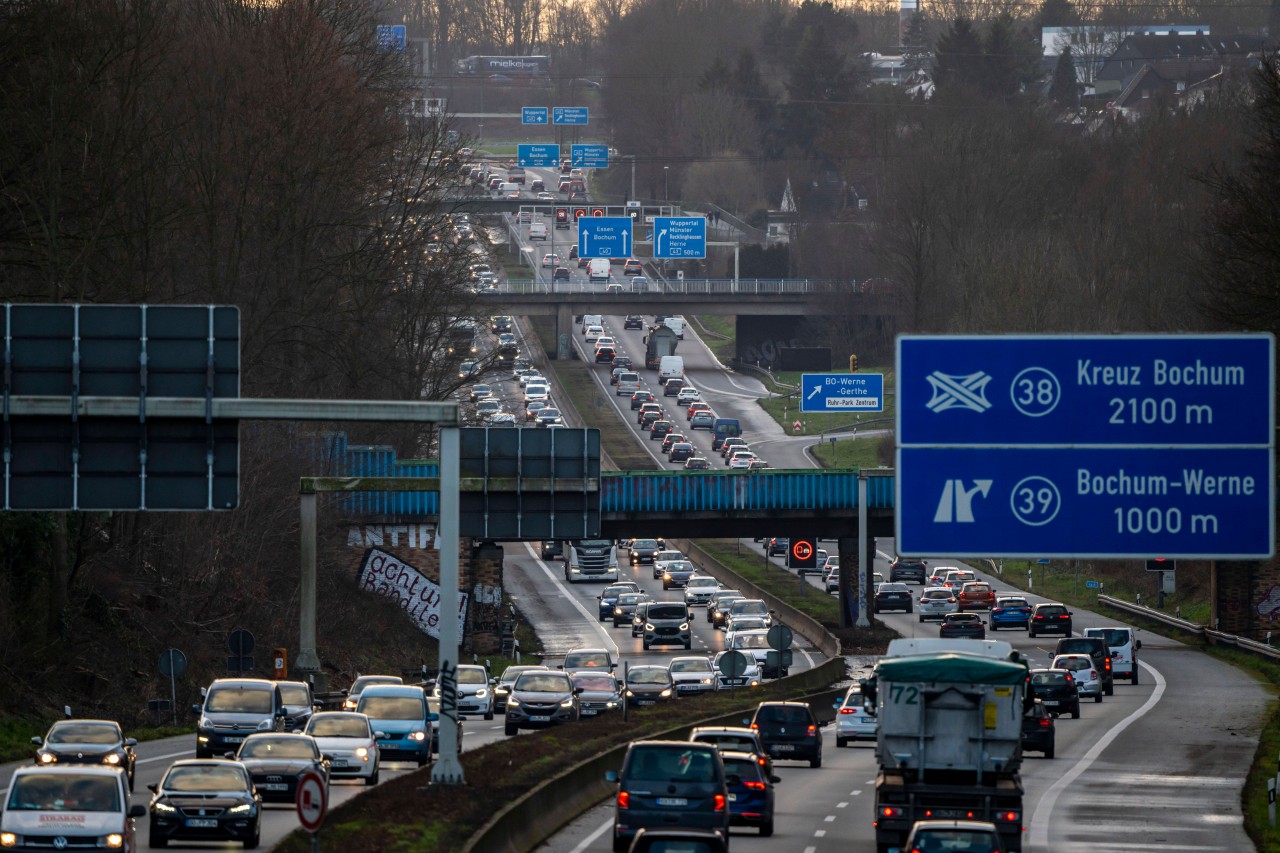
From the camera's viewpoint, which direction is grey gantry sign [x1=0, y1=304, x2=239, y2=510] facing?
away from the camera

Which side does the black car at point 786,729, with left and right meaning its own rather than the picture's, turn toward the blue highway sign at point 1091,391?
back

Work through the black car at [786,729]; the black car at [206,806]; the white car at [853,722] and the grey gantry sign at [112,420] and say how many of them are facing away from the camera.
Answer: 3

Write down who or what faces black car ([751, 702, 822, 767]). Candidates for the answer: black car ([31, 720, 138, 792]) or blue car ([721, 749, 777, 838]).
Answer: the blue car

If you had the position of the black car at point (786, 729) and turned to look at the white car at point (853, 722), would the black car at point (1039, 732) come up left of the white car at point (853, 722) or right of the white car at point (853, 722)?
right

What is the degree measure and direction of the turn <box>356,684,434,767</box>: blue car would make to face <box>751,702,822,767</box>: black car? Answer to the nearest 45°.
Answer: approximately 135° to its left

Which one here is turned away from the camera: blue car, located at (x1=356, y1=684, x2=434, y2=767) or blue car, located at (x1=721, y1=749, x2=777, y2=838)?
blue car, located at (x1=721, y1=749, x2=777, y2=838)

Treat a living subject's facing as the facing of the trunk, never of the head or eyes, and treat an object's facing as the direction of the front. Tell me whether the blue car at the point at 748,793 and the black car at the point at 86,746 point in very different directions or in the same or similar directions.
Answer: very different directions

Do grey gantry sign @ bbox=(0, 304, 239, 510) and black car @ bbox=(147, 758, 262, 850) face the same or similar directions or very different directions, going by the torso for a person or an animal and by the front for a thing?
very different directions

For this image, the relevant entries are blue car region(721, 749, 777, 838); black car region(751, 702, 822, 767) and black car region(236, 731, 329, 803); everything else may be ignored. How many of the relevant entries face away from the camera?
2

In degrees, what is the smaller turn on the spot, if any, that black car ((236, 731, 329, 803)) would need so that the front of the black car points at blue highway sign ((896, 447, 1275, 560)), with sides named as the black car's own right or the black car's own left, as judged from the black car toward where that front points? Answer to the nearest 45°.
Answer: approximately 45° to the black car's own left

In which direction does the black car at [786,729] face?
away from the camera
